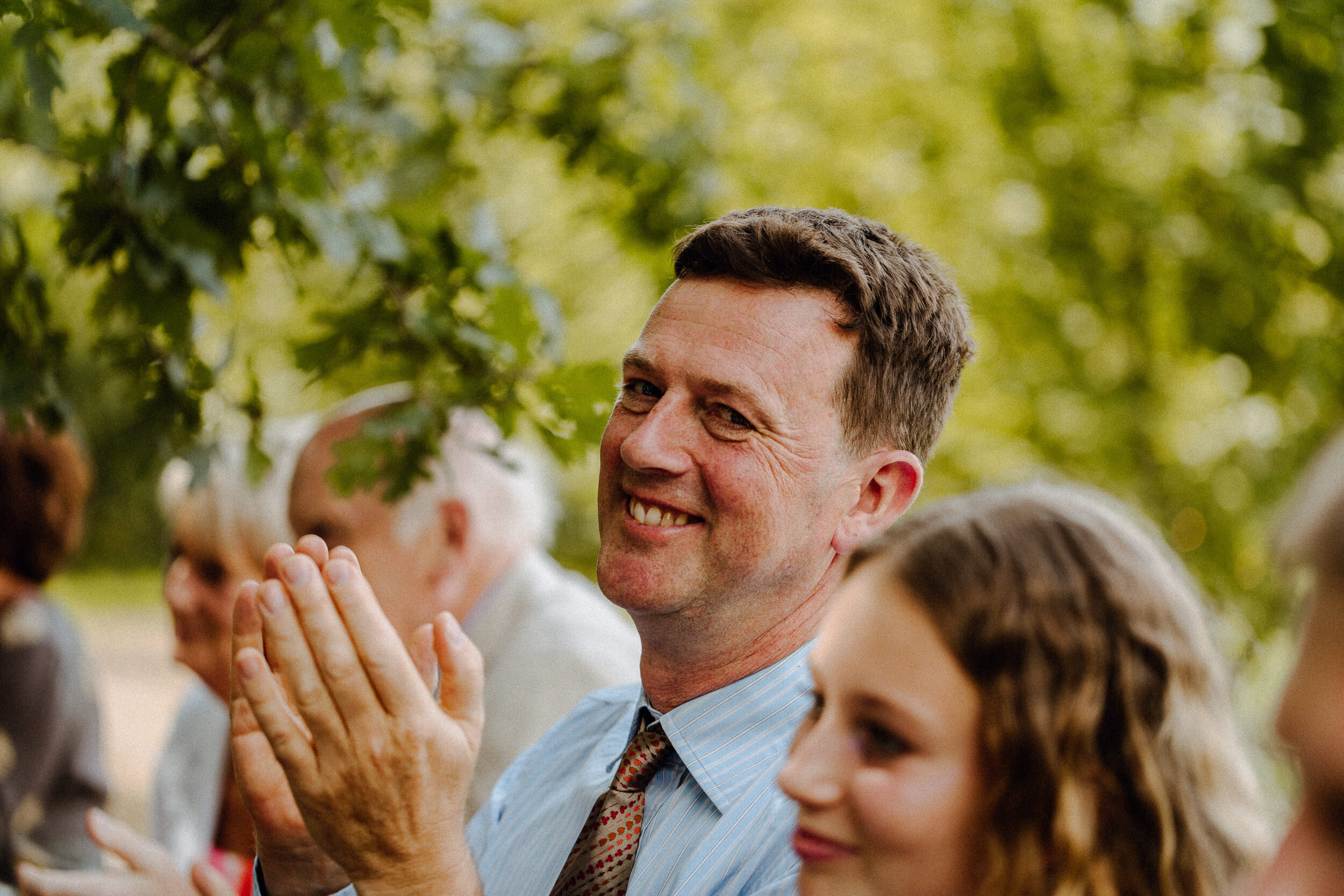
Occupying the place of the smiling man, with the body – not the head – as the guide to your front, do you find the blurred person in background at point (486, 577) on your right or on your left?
on your right

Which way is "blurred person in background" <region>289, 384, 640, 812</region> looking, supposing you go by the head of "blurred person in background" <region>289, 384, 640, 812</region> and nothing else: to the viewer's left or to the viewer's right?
to the viewer's left

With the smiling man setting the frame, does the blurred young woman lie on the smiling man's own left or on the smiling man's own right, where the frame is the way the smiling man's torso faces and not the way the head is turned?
on the smiling man's own left

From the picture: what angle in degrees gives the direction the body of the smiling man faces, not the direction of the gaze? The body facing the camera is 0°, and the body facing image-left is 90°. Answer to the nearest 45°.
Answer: approximately 45°

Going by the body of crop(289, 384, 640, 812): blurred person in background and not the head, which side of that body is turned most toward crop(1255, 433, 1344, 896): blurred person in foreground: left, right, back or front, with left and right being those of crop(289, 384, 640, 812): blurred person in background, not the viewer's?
left

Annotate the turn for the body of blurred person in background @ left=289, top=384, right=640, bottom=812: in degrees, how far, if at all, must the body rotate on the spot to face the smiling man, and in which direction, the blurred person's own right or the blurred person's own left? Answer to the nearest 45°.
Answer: approximately 90° to the blurred person's own left

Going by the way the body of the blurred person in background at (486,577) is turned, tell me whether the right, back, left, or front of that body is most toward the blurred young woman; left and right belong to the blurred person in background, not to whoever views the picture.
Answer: left

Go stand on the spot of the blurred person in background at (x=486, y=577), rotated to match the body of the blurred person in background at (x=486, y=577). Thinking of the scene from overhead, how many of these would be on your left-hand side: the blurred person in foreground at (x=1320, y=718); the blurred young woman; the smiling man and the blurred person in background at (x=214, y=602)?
3

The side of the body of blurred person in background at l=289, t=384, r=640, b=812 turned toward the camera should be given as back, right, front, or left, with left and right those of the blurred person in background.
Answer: left

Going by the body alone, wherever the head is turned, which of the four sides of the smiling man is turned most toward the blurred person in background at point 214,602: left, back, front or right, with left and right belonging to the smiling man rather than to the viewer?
right

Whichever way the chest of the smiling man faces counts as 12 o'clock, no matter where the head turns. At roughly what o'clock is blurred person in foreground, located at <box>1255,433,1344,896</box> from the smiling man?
The blurred person in foreground is roughly at 10 o'clock from the smiling man.
